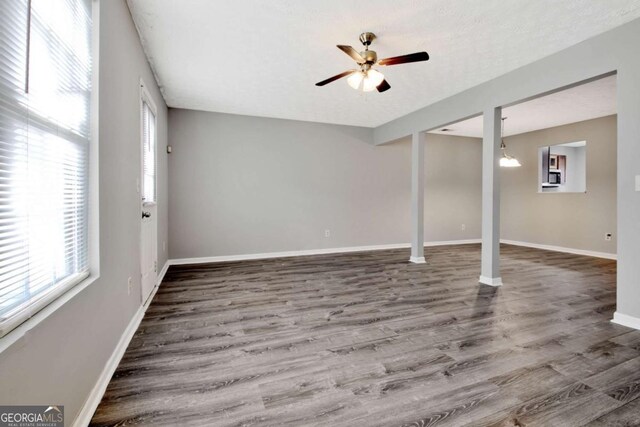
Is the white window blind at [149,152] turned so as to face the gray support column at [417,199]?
yes

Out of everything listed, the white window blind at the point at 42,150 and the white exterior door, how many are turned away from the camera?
0

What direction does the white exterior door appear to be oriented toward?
to the viewer's right

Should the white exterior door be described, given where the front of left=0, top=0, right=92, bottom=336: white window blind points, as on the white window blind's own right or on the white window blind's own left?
on the white window blind's own left

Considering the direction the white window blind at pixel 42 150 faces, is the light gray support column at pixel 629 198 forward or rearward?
forward

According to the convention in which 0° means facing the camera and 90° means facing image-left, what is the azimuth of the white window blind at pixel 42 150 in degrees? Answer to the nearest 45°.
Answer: approximately 315°

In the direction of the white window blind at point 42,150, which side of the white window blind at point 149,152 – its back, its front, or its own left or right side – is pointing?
right

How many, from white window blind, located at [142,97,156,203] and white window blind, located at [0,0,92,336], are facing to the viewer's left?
0

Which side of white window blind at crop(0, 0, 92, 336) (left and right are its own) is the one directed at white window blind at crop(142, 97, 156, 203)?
left

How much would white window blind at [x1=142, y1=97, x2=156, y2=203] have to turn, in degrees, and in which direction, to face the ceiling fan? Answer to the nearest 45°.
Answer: approximately 45° to its right

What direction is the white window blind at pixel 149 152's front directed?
to the viewer's right
